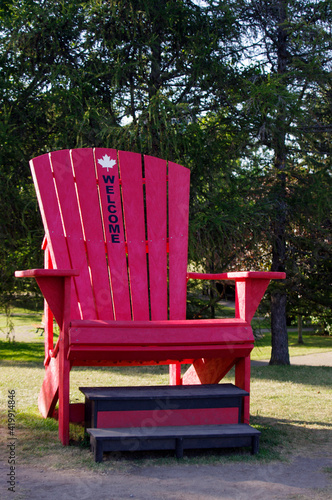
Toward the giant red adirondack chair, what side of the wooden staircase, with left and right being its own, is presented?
back

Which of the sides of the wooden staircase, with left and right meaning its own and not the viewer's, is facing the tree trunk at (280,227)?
back

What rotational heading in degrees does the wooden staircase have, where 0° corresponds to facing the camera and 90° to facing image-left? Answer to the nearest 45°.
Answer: approximately 0°
